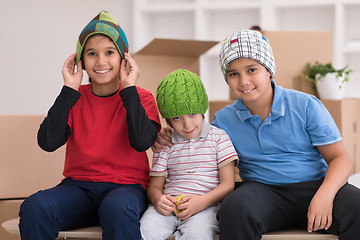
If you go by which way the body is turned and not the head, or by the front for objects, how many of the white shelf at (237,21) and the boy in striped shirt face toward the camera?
2

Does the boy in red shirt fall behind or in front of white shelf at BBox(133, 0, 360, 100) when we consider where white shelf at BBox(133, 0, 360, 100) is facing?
in front

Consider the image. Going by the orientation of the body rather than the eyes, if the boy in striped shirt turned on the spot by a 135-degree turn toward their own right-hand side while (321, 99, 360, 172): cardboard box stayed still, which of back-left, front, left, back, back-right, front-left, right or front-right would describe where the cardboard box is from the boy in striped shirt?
right

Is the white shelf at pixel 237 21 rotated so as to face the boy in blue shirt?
yes

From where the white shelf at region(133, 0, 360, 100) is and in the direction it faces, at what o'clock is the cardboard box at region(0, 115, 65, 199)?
The cardboard box is roughly at 1 o'clock from the white shelf.

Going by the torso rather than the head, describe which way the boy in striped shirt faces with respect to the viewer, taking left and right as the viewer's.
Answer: facing the viewer

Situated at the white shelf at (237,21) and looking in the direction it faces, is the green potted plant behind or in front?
in front
